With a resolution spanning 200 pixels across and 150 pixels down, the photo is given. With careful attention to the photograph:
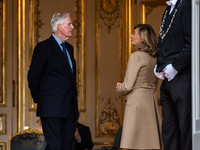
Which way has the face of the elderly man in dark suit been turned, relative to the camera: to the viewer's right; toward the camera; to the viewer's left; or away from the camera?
to the viewer's right

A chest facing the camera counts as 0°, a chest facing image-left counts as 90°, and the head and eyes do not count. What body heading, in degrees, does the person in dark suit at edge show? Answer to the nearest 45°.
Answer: approximately 45°

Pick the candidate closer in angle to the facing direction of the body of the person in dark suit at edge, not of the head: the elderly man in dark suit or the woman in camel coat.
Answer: the elderly man in dark suit

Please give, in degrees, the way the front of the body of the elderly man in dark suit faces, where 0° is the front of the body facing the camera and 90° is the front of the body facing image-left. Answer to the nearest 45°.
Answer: approximately 315°

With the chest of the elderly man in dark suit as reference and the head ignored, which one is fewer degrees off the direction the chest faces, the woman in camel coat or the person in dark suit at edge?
the person in dark suit at edge

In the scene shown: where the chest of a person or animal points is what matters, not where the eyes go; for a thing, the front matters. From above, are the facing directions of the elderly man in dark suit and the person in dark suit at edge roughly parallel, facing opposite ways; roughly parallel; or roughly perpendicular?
roughly perpendicular
